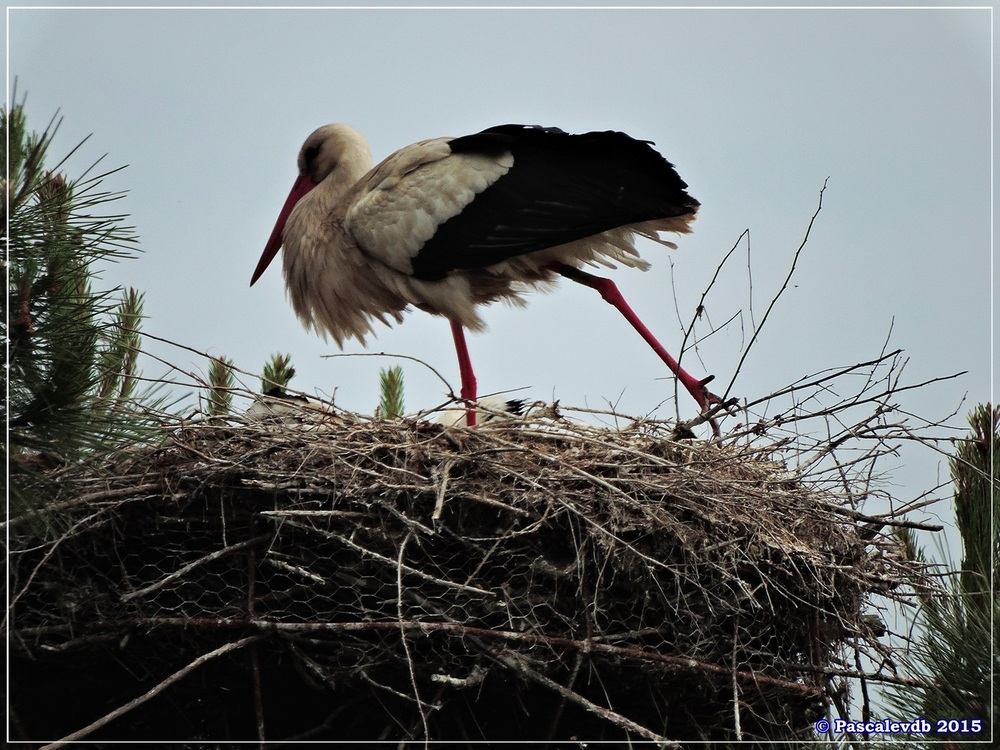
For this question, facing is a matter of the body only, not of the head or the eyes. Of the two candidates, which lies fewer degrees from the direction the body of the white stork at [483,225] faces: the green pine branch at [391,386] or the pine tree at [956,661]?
the green pine branch

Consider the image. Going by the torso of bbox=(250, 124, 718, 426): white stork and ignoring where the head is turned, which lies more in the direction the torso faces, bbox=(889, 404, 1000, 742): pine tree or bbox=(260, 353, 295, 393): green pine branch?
the green pine branch

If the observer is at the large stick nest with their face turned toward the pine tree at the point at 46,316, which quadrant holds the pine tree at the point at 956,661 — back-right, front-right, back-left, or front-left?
back-left

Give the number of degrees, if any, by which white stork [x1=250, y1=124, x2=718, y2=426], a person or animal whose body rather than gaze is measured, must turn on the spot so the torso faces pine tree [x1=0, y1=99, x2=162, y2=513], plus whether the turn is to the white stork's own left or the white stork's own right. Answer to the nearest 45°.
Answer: approximately 45° to the white stork's own left

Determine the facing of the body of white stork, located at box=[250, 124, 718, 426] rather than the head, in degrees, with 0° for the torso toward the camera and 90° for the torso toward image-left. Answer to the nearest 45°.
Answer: approximately 90°

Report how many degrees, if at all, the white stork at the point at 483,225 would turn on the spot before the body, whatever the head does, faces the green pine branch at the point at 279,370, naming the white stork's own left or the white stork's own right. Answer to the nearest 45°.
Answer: approximately 45° to the white stork's own right

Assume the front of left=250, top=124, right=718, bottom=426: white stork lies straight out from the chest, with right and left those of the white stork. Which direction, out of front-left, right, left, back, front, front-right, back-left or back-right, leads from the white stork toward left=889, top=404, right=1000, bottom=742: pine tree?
back-left
